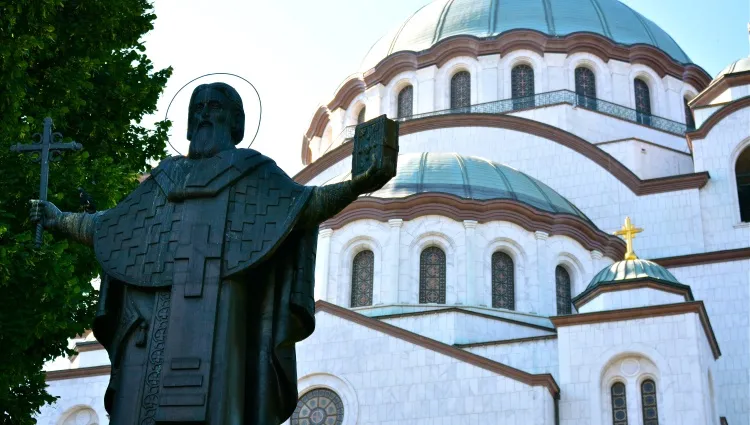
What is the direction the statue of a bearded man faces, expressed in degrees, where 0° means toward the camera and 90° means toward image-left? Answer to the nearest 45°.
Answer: approximately 0°

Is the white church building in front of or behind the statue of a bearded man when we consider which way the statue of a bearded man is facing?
behind

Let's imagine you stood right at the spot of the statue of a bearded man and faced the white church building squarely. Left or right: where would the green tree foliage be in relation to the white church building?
left

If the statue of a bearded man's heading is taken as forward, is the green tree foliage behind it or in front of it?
behind
